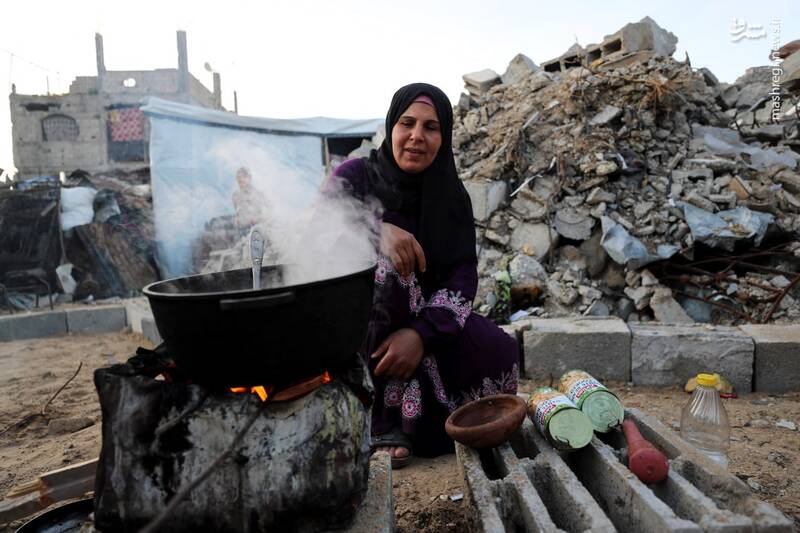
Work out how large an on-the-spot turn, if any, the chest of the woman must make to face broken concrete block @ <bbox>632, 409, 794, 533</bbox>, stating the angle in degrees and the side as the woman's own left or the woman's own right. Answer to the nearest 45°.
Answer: approximately 45° to the woman's own left

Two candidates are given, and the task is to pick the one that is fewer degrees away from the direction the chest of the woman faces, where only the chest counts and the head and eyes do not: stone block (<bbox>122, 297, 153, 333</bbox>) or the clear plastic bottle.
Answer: the clear plastic bottle

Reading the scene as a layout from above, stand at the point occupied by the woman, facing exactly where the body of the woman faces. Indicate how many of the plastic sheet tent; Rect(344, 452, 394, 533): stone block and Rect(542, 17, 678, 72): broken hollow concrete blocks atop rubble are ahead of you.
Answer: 1

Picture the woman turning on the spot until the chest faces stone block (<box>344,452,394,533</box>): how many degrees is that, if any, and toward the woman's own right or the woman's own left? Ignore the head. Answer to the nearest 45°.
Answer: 0° — they already face it

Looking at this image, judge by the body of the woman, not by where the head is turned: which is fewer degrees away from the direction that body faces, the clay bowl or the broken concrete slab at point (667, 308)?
the clay bowl

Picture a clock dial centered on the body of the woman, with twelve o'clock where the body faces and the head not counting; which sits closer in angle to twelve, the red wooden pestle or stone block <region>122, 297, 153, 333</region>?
the red wooden pestle

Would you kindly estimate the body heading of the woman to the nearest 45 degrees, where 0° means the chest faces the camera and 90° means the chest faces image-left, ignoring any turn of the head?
approximately 0°

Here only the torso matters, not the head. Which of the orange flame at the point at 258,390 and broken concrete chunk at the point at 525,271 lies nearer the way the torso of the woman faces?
the orange flame

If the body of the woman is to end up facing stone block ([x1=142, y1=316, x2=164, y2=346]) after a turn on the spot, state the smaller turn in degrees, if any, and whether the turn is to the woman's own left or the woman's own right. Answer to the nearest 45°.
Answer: approximately 135° to the woman's own right

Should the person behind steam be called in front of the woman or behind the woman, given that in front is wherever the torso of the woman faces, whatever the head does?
behind

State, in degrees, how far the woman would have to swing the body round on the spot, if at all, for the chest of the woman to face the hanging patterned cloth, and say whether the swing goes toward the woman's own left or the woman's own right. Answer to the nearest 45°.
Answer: approximately 135° to the woman's own right

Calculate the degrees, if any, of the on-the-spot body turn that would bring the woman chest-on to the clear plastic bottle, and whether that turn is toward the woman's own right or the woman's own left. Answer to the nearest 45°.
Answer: approximately 90° to the woman's own left

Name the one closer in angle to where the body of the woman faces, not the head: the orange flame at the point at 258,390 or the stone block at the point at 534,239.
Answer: the orange flame

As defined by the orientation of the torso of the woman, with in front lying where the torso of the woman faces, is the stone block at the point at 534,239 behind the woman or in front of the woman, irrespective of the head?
behind
